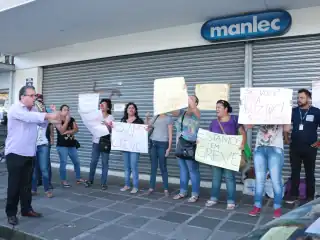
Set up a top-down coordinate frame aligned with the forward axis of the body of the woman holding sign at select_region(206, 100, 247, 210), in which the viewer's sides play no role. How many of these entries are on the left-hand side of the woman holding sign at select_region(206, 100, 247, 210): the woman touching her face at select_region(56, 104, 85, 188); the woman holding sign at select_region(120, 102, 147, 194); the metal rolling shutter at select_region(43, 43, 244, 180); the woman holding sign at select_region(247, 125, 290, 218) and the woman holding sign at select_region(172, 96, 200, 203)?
1

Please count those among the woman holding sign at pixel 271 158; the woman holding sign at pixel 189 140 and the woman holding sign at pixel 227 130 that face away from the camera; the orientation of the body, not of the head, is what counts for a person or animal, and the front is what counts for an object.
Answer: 0

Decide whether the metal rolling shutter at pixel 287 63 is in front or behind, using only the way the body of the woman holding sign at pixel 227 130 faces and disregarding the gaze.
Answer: behind

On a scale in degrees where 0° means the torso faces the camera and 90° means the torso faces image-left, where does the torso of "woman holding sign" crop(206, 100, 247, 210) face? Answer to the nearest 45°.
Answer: approximately 45°

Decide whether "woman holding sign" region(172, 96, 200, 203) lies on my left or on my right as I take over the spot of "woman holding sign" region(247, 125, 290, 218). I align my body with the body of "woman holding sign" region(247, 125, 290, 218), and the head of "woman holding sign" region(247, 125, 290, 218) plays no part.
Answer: on my right

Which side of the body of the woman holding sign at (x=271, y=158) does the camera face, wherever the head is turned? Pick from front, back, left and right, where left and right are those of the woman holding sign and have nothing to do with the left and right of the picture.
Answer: front

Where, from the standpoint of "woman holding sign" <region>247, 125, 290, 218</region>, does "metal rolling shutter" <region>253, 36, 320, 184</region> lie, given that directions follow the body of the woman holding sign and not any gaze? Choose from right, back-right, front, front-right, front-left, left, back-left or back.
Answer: back

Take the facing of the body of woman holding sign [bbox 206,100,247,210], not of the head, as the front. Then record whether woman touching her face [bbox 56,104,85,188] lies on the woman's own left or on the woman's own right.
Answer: on the woman's own right

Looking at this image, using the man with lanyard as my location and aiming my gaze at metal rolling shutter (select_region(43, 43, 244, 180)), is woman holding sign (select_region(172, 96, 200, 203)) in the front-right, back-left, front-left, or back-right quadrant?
front-left
